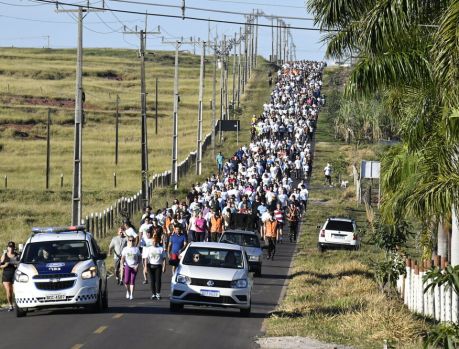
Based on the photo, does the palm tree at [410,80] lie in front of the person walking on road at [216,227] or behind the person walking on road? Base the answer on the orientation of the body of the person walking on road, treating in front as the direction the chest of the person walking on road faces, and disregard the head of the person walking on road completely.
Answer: in front

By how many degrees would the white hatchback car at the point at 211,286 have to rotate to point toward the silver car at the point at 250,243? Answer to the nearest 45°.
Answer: approximately 180°

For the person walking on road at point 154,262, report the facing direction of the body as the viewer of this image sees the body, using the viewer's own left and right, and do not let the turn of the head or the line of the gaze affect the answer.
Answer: facing the viewer

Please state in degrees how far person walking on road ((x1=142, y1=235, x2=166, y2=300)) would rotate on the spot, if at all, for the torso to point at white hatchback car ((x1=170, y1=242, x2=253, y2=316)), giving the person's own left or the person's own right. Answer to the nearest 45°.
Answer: approximately 45° to the person's own left

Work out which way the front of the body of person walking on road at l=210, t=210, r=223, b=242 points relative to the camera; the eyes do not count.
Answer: toward the camera

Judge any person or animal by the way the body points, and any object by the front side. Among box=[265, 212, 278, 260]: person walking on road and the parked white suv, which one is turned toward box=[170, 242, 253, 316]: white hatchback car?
the person walking on road

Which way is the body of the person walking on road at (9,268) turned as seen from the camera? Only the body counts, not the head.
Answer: toward the camera

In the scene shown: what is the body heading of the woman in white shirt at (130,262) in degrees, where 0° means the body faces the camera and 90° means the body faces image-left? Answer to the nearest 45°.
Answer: approximately 0°

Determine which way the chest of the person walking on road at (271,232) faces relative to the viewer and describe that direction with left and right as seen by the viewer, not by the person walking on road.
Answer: facing the viewer

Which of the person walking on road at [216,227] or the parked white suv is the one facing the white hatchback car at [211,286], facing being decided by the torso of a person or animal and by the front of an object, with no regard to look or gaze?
the person walking on road
